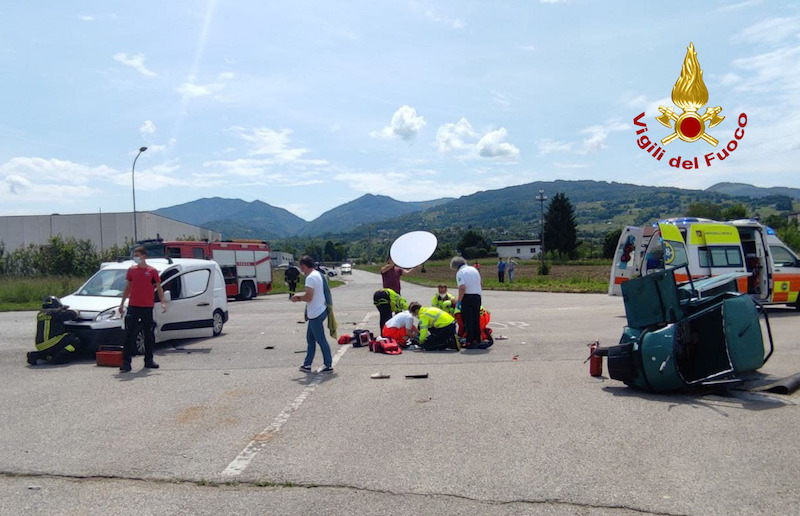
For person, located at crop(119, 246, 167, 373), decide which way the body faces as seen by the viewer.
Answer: toward the camera

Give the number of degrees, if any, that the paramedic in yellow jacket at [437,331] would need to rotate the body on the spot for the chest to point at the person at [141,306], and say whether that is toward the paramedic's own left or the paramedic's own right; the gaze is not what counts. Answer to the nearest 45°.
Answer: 0° — they already face them

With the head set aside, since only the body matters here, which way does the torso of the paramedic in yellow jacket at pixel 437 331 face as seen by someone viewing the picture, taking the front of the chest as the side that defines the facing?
to the viewer's left

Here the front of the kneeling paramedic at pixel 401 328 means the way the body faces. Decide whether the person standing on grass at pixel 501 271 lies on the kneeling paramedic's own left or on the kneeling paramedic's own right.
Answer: on the kneeling paramedic's own left

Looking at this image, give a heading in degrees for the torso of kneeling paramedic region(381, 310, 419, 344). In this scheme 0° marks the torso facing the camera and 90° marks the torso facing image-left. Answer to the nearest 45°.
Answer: approximately 270°

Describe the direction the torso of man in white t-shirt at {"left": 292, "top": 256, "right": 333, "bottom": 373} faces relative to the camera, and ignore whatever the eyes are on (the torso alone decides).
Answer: to the viewer's left

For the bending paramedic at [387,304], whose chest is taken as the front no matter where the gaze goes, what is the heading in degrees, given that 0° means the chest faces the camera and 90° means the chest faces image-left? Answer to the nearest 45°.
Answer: approximately 270°

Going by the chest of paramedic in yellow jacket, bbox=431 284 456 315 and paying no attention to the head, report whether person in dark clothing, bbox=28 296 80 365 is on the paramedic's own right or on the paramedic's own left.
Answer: on the paramedic's own right

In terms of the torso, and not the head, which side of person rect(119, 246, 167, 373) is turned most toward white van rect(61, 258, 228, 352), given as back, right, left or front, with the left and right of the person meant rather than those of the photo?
back

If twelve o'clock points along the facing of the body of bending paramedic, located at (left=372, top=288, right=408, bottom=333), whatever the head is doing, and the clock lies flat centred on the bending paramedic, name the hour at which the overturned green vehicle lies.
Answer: The overturned green vehicle is roughly at 2 o'clock from the bending paramedic.

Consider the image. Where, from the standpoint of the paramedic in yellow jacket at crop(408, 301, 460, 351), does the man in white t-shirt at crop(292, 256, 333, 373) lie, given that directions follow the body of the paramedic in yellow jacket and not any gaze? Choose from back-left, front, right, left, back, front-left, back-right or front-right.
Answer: front-left

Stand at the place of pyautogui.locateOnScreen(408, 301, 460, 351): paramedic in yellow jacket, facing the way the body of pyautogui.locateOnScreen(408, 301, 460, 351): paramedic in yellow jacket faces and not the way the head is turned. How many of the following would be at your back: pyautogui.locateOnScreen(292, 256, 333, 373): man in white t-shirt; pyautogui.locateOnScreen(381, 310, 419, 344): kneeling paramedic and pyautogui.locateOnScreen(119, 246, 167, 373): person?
0

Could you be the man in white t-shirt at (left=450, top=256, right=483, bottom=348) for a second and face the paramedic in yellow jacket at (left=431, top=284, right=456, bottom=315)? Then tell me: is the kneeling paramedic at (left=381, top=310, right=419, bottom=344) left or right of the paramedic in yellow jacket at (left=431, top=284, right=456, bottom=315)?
left

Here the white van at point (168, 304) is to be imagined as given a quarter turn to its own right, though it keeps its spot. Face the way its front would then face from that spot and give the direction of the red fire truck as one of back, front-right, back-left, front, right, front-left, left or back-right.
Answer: front-right

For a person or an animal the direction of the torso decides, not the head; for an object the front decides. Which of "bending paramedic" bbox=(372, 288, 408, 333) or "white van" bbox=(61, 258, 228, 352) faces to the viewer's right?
the bending paramedic

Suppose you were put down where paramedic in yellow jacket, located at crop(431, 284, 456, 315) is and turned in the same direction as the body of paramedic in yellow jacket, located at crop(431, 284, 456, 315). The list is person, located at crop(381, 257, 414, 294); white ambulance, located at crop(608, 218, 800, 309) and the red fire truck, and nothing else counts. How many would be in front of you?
0

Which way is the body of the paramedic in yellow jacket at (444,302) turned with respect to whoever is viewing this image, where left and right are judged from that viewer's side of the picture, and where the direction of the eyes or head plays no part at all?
facing the viewer
